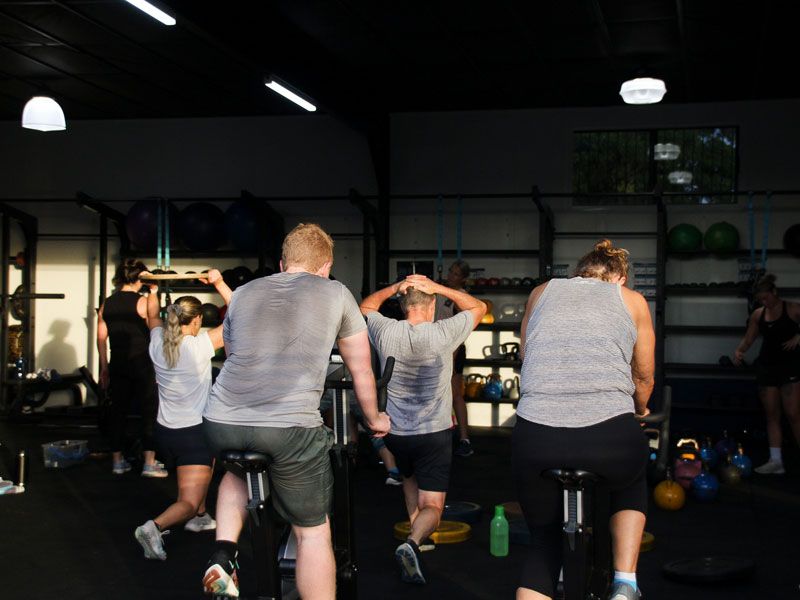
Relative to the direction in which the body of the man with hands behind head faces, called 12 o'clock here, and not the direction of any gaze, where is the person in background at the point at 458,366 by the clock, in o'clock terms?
The person in background is roughly at 12 o'clock from the man with hands behind head.

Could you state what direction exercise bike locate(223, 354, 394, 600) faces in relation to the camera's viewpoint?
facing away from the viewer and to the right of the viewer

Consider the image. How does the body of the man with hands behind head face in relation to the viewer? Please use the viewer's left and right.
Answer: facing away from the viewer

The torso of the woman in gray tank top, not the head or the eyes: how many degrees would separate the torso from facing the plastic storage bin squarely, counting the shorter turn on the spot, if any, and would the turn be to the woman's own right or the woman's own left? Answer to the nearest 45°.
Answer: approximately 45° to the woman's own left

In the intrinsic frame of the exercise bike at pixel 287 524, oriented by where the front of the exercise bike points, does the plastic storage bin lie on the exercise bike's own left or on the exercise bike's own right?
on the exercise bike's own left

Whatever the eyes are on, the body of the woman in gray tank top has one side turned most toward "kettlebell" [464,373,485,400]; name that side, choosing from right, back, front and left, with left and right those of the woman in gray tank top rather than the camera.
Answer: front

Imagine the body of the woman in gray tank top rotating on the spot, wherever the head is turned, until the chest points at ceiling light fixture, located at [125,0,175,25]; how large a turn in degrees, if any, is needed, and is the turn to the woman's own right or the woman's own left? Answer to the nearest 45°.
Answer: approximately 45° to the woman's own left

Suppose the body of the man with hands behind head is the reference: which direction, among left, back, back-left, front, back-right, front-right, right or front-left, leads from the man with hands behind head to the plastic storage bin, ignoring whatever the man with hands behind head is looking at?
front-left

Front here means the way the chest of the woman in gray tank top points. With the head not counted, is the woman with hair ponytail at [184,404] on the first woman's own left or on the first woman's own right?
on the first woman's own left

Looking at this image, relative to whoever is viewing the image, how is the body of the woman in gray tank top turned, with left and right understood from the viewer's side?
facing away from the viewer

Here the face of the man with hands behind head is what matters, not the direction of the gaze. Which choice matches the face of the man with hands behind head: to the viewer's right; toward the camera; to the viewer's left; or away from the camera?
away from the camera

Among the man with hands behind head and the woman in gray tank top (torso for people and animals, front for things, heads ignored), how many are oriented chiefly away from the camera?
2
